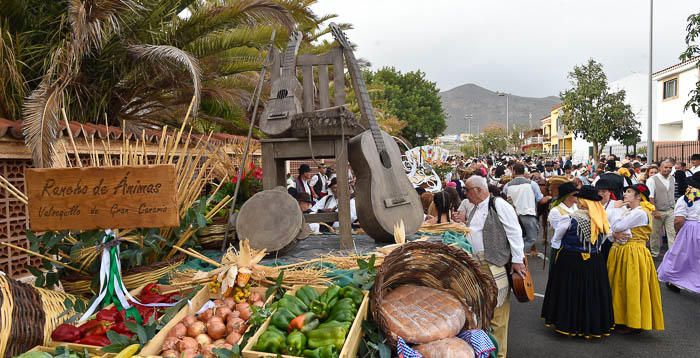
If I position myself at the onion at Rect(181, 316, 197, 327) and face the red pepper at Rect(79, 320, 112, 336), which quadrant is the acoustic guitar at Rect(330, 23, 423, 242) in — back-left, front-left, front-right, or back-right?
back-right

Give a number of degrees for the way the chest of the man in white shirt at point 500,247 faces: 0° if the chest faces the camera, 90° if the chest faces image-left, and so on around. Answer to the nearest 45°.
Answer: approximately 45°

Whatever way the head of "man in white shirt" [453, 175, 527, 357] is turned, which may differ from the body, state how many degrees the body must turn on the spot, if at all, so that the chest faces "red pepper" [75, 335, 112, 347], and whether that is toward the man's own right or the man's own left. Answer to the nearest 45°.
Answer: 0° — they already face it

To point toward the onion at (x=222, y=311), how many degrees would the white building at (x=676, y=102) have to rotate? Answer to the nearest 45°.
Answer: approximately 45° to its left

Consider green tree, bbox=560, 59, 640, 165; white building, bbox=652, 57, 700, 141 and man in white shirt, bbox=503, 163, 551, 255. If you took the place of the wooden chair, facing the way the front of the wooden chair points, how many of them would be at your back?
3

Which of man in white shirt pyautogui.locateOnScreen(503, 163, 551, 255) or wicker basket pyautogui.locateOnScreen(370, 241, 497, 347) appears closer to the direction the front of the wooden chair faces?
the wicker basket

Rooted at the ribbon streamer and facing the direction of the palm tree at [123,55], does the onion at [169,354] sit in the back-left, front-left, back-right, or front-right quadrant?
back-right
